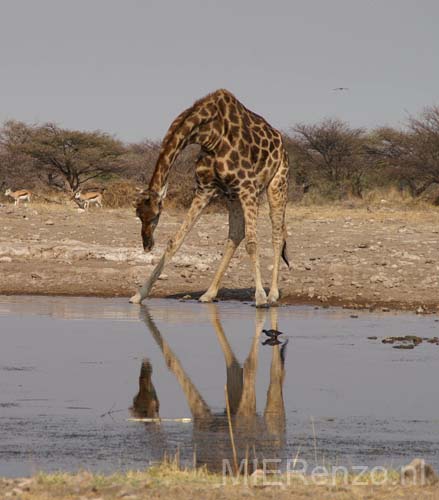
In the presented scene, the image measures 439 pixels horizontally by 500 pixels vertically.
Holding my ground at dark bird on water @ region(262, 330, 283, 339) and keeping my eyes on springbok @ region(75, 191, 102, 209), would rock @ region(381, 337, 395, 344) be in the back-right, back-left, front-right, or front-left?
back-right

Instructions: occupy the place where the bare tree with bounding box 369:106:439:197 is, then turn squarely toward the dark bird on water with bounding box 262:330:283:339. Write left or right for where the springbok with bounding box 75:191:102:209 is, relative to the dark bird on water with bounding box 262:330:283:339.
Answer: right

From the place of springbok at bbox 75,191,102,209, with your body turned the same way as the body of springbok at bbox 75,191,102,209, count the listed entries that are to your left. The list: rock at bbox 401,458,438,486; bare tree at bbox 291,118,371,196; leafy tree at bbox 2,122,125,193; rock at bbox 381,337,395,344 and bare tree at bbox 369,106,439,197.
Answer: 2

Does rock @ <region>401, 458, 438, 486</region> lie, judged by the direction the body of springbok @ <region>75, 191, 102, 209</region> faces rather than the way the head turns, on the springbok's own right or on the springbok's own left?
on the springbok's own left

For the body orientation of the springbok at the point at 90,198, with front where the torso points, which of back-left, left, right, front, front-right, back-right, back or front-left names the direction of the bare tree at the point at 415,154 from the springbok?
back-right

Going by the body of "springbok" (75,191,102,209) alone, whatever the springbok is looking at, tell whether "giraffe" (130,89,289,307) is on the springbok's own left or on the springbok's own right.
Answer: on the springbok's own left

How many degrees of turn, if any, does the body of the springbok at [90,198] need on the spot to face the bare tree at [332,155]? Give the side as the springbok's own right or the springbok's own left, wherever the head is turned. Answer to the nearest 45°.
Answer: approximately 135° to the springbok's own right

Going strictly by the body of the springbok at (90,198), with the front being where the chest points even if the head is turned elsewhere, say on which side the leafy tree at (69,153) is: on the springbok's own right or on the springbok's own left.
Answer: on the springbok's own right

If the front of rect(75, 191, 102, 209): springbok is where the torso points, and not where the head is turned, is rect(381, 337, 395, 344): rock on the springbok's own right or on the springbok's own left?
on the springbok's own left

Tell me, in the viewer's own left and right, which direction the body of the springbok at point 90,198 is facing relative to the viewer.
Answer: facing to the left of the viewer
